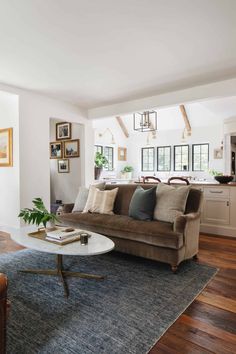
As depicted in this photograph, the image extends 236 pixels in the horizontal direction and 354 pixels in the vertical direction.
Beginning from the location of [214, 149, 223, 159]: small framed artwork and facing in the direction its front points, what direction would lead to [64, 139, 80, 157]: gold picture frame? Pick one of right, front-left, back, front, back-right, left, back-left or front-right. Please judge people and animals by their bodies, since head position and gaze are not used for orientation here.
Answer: front-right

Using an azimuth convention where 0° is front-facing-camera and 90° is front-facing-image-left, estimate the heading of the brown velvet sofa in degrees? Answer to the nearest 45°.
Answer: approximately 45°

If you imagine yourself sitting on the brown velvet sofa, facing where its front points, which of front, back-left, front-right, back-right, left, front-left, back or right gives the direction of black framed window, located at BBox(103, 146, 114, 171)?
back-right

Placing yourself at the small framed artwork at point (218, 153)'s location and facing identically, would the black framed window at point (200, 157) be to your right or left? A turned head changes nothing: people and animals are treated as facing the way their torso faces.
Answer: on your right

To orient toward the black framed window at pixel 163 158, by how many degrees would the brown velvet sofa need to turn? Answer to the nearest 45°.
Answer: approximately 135° to its right

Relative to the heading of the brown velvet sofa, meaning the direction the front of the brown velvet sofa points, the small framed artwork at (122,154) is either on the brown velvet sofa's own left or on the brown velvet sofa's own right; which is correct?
on the brown velvet sofa's own right

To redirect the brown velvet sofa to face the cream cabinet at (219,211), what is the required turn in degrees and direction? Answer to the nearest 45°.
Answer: approximately 180°

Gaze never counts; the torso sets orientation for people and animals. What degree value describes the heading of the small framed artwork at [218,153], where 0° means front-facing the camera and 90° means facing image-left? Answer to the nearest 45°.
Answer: approximately 0°

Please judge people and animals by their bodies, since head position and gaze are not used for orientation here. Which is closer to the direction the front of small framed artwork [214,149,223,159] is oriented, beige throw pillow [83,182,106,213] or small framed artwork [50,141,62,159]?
the beige throw pillow
